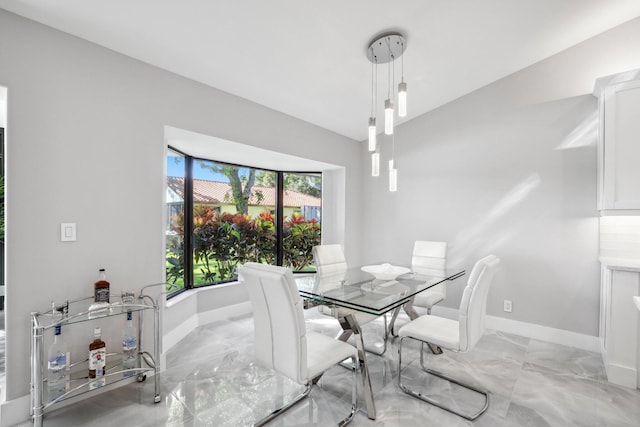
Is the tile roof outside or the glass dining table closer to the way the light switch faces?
the glass dining table

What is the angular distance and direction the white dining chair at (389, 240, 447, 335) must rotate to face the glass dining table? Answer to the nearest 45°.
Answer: approximately 45° to its left

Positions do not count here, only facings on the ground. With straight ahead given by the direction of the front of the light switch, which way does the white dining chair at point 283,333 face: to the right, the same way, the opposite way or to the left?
to the left

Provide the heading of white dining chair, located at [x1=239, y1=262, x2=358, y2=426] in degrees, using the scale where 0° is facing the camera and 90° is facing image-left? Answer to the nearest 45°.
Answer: approximately 225°

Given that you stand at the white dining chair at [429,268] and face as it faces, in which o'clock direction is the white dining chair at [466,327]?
the white dining chair at [466,327] is roughly at 10 o'clock from the white dining chair at [429,268].

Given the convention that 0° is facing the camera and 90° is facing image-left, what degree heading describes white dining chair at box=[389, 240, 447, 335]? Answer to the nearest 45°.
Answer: approximately 45°

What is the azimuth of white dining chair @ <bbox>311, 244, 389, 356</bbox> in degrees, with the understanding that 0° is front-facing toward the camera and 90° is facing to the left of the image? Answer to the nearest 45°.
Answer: approximately 315°

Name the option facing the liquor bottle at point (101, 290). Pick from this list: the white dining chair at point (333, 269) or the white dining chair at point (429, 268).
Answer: the white dining chair at point (429, 268)

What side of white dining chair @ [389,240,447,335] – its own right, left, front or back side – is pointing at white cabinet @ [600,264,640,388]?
left

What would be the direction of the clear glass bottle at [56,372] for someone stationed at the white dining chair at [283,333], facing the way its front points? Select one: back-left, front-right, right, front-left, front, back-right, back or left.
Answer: back-left

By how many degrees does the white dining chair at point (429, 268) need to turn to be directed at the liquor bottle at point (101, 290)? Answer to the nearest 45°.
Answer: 0° — it already faces it
